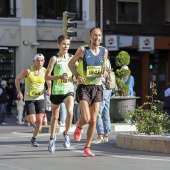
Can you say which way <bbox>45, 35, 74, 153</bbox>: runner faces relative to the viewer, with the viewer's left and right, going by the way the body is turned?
facing the viewer and to the right of the viewer

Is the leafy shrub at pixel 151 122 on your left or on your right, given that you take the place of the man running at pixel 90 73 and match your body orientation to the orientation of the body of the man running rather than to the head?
on your left

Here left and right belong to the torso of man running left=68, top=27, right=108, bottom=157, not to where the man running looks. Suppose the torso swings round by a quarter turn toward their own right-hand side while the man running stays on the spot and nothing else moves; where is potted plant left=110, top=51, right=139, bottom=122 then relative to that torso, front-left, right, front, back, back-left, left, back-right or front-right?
back-right

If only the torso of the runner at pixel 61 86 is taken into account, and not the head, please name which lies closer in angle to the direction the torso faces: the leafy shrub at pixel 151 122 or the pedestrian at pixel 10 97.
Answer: the leafy shrub

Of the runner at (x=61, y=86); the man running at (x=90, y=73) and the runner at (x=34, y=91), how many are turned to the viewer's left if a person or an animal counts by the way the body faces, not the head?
0

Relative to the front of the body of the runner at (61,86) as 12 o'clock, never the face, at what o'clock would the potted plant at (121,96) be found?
The potted plant is roughly at 8 o'clock from the runner.

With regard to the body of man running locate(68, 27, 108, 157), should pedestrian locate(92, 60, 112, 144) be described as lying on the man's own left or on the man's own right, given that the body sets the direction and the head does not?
on the man's own left

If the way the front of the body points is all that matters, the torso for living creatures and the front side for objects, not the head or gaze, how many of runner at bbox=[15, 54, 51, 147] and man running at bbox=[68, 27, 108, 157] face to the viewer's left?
0
